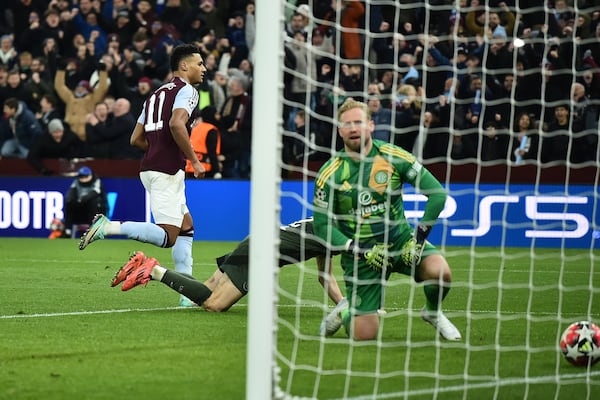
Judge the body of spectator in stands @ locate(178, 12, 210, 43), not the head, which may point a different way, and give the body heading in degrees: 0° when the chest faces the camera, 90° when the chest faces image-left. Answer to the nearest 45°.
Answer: approximately 0°

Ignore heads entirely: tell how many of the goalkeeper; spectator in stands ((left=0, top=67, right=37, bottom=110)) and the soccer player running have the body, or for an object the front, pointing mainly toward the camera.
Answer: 2

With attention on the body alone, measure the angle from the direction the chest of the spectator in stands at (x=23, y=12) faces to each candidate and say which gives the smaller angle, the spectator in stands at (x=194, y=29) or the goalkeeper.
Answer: the goalkeeper

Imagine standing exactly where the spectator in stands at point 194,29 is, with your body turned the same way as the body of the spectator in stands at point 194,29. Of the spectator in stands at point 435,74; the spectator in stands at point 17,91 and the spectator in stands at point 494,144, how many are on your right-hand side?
1

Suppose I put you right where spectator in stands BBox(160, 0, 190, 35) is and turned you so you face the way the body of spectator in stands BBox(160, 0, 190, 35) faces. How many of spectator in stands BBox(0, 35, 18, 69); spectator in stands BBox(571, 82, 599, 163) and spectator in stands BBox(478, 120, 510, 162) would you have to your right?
1

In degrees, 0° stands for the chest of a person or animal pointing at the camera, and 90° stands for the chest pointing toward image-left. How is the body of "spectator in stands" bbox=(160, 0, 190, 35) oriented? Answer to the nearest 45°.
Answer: approximately 0°
